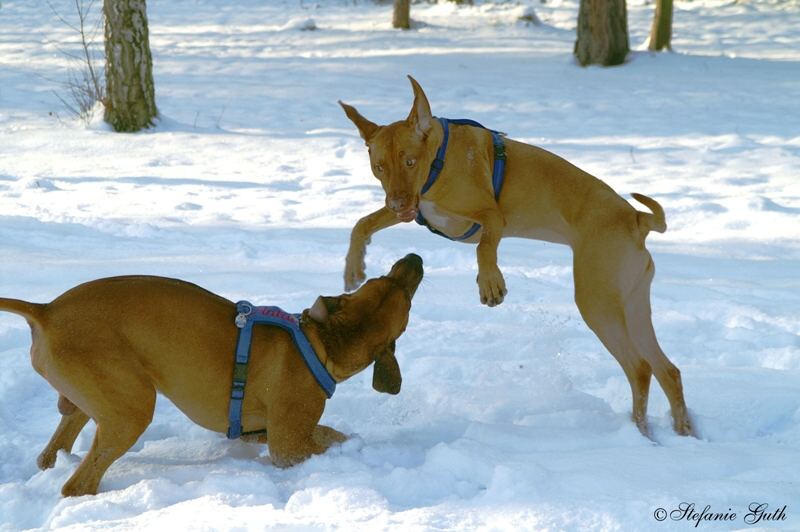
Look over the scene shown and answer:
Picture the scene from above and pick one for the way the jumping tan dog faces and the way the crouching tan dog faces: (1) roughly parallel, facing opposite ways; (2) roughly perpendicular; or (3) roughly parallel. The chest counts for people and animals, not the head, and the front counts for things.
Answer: roughly parallel, facing opposite ways

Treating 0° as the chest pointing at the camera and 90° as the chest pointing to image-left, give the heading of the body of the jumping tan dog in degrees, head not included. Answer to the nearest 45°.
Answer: approximately 90°

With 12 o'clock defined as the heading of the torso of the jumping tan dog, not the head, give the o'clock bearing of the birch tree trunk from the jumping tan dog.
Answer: The birch tree trunk is roughly at 2 o'clock from the jumping tan dog.

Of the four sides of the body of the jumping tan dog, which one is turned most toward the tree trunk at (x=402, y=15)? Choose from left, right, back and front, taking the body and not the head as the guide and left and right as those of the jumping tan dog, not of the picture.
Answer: right

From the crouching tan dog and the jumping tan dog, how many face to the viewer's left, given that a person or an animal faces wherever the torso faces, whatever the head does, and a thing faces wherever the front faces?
1

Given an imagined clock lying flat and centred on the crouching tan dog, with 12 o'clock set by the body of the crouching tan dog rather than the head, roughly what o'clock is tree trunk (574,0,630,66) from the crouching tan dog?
The tree trunk is roughly at 10 o'clock from the crouching tan dog.

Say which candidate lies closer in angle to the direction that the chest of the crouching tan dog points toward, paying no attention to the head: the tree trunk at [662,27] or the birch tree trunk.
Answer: the tree trunk

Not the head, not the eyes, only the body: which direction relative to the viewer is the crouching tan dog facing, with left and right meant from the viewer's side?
facing to the right of the viewer

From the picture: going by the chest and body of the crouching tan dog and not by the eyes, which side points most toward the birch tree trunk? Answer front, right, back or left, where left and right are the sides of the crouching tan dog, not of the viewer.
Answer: left

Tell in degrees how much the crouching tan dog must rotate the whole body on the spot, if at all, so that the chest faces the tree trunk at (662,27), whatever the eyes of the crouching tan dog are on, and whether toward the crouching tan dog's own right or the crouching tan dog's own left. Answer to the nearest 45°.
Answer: approximately 45° to the crouching tan dog's own left

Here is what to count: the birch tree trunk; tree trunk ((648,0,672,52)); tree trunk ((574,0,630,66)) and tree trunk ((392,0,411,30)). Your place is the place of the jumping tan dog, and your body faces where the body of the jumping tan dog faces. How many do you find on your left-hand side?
0

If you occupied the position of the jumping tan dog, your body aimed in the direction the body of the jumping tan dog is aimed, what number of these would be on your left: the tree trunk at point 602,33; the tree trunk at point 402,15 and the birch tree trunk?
0

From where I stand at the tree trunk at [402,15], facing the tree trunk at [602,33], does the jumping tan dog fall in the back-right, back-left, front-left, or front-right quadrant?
front-right
